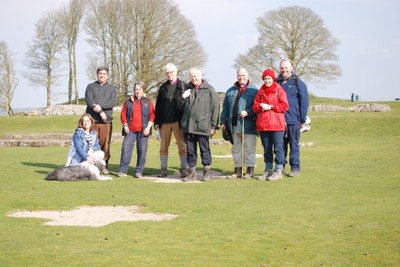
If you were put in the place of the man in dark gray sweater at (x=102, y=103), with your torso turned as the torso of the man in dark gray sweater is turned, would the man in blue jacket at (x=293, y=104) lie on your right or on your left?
on your left

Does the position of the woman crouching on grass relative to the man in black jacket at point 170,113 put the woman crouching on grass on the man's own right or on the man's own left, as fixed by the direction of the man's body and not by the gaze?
on the man's own right

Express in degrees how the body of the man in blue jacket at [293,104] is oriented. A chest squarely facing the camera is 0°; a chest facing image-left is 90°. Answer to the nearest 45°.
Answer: approximately 45°

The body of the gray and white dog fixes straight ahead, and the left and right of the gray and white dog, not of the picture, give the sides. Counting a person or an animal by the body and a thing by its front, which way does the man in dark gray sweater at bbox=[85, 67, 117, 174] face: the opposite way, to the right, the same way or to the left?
to the right

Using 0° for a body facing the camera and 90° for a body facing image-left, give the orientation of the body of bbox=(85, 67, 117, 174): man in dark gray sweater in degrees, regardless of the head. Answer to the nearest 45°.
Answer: approximately 0°

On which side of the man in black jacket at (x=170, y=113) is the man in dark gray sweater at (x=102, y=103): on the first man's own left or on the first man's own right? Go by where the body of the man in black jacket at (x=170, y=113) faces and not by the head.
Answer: on the first man's own right

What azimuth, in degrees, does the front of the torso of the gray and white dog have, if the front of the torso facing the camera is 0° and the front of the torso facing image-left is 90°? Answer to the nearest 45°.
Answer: approximately 270°
